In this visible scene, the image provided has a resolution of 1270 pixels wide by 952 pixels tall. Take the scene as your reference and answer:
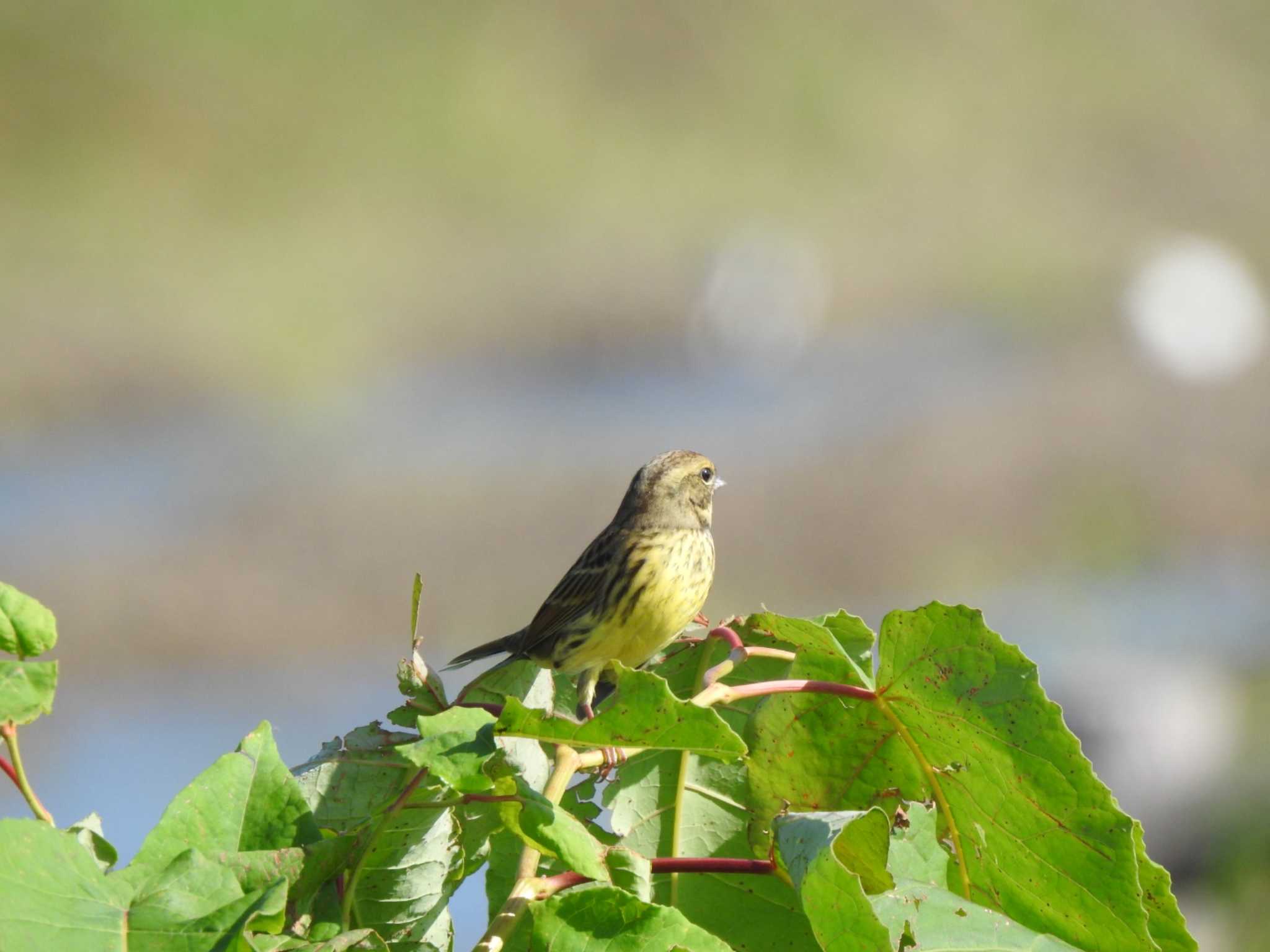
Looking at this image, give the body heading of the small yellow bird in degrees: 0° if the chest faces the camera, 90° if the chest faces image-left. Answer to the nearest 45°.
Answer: approximately 270°
